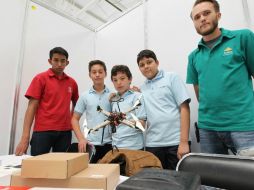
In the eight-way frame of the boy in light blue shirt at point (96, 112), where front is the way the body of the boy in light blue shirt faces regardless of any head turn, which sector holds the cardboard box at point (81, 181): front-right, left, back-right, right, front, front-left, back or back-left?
front

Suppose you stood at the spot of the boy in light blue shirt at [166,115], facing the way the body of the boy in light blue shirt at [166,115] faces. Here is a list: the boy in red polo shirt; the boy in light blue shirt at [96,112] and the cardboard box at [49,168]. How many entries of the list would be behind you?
0

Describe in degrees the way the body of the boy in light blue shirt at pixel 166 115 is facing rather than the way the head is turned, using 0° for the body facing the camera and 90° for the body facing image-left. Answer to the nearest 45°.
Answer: approximately 45°

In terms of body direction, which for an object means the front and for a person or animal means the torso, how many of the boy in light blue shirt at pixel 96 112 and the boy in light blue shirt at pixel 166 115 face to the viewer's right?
0

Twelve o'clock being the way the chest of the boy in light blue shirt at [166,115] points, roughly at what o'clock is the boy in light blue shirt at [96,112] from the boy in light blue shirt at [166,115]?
the boy in light blue shirt at [96,112] is roughly at 2 o'clock from the boy in light blue shirt at [166,115].

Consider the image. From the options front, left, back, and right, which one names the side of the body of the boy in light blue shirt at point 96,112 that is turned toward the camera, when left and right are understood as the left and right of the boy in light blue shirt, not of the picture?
front

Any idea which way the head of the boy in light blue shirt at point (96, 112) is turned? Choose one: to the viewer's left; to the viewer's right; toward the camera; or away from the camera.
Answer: toward the camera

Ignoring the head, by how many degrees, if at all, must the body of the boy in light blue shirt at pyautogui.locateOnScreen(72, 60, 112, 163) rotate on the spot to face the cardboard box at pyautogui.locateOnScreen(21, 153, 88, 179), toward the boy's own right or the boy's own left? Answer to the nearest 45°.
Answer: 0° — they already face it

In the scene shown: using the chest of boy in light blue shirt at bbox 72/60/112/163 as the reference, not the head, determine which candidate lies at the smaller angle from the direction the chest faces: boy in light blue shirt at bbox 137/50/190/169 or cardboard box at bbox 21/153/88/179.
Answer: the cardboard box

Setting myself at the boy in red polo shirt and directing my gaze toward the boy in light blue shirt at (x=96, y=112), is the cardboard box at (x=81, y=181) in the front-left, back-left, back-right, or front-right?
front-right

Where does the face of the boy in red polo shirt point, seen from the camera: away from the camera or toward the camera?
toward the camera

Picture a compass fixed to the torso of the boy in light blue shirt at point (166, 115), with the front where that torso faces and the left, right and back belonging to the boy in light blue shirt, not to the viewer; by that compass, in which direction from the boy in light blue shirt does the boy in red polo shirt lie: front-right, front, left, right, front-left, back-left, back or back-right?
front-right

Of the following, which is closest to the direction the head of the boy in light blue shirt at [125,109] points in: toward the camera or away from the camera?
toward the camera
